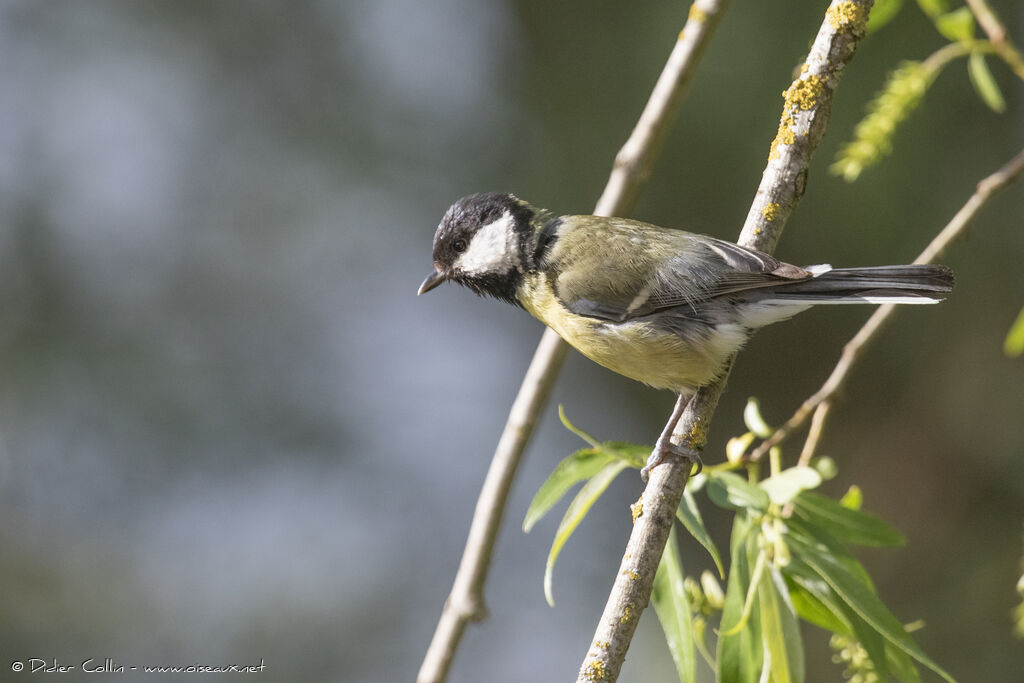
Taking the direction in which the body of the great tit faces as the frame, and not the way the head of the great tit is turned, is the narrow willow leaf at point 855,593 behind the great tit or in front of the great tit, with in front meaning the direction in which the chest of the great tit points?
behind

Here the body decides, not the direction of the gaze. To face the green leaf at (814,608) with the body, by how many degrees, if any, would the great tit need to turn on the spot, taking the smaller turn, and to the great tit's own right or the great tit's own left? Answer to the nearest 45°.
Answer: approximately 180°

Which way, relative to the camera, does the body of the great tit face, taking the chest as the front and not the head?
to the viewer's left
